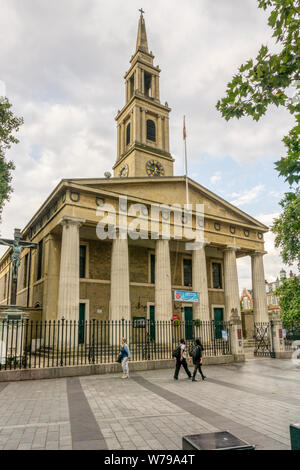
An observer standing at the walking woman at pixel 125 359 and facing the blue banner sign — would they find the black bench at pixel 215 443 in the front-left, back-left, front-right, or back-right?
back-right

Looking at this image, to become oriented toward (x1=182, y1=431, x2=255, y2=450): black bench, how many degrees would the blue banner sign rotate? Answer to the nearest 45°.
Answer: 0° — it already faces it

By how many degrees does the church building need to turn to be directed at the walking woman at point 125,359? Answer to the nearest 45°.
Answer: approximately 45° to its right

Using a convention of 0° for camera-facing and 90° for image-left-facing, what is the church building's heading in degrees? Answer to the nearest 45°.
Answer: approximately 315°

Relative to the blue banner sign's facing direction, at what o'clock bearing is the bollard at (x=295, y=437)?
The bollard is roughly at 12 o'clock from the blue banner sign.
